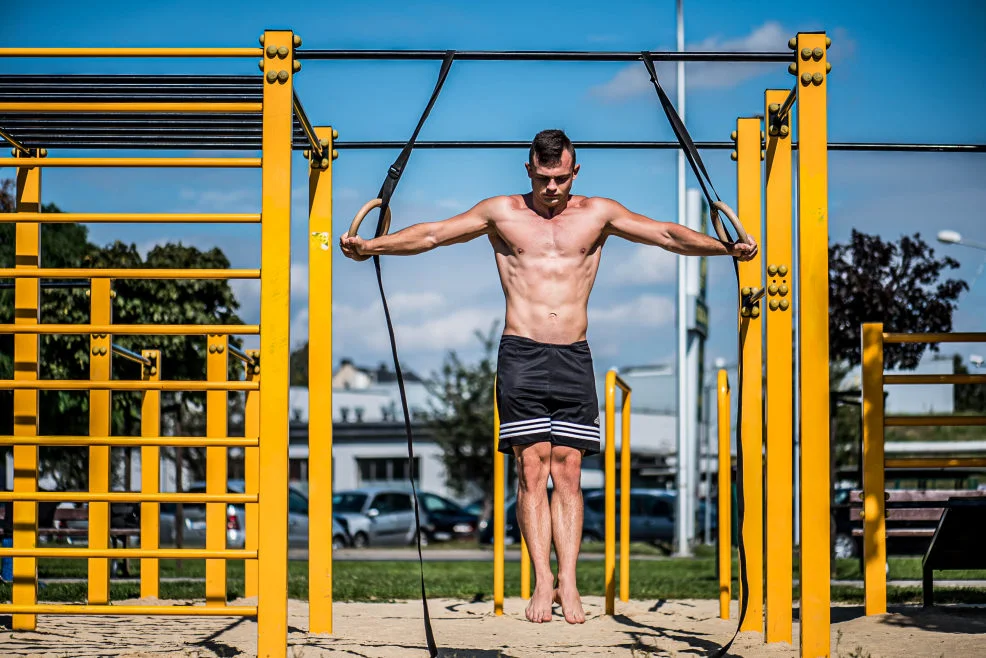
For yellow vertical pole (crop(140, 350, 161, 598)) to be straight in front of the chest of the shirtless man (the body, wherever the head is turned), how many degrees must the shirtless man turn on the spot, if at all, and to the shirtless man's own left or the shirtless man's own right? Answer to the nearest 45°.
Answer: approximately 135° to the shirtless man's own right

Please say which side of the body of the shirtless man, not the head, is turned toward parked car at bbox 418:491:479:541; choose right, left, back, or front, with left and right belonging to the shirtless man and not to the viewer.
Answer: back

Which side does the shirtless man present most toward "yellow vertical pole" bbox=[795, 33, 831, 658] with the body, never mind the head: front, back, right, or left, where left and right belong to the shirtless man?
left
